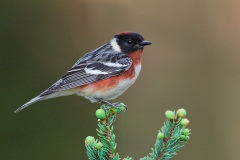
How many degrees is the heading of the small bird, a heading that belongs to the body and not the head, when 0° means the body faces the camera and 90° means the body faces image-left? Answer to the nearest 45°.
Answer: approximately 270°
